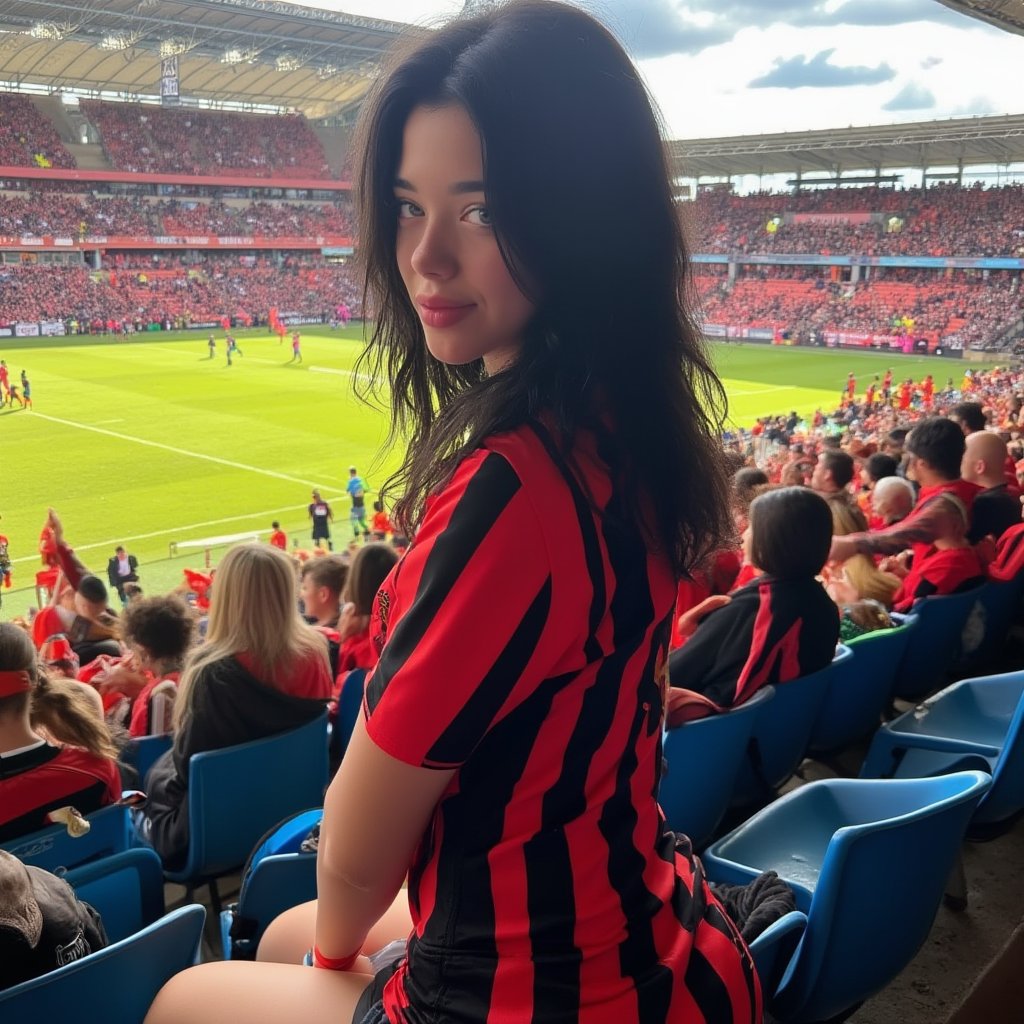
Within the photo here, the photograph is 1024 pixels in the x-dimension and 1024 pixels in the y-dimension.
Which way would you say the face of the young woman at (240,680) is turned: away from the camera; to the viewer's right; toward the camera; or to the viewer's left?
away from the camera

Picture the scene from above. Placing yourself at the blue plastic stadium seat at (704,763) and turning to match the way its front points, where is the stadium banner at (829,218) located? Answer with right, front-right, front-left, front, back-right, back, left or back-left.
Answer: front-right

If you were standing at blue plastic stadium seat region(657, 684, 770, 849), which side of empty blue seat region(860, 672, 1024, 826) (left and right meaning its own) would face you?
left

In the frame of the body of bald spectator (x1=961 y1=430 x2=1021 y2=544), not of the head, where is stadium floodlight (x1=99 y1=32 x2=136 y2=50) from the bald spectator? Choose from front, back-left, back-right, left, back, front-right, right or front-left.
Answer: front

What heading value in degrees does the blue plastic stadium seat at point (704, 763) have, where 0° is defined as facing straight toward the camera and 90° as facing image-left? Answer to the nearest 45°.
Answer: approximately 135°

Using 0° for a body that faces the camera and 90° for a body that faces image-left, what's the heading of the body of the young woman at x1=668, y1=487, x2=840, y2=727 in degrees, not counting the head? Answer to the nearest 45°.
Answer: approximately 135°

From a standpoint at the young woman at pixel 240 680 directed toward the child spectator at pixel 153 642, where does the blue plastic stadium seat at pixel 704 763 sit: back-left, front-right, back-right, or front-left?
back-right

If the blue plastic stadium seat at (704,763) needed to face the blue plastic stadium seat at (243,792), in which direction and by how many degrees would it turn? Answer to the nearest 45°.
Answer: approximately 45° to its left

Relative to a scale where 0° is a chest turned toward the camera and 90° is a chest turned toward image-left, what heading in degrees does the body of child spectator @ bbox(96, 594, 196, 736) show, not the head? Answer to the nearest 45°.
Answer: approximately 135°

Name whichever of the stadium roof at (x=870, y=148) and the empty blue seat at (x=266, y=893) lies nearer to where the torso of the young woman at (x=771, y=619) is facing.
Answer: the stadium roof

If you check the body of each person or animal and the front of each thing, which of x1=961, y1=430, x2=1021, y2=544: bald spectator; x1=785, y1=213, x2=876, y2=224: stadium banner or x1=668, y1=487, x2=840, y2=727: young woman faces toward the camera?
the stadium banner

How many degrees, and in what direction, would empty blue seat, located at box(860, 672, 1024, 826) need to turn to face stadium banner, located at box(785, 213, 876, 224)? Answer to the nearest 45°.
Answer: approximately 45° to its right

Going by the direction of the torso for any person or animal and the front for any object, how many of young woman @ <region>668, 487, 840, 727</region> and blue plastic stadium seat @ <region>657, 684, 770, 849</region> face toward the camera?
0

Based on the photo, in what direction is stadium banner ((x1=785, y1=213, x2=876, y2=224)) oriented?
toward the camera

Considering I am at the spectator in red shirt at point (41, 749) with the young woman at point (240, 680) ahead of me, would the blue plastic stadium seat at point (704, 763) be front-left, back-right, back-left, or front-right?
front-right

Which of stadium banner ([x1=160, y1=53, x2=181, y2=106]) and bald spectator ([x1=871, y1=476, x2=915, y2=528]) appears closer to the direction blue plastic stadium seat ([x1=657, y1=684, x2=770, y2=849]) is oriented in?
the stadium banner

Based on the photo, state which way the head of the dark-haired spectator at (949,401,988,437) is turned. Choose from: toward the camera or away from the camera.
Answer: away from the camera

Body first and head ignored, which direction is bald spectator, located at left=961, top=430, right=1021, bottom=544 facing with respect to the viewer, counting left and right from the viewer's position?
facing away from the viewer and to the left of the viewer
